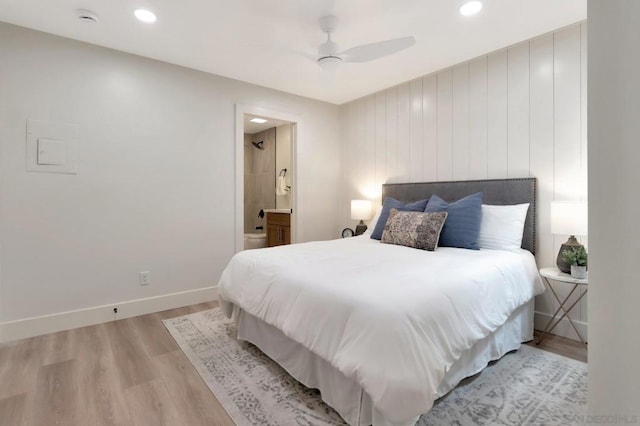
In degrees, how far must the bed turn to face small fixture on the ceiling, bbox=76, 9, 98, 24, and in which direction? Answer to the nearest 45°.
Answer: approximately 45° to its right

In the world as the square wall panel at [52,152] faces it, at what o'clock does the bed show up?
The bed is roughly at 11 o'clock from the square wall panel.

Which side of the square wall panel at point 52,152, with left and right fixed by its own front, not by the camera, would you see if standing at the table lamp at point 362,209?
left

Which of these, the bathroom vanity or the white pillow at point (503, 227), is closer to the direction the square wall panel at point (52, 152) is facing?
the white pillow

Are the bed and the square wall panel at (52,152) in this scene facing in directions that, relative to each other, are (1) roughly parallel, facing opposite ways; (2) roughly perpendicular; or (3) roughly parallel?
roughly perpendicular

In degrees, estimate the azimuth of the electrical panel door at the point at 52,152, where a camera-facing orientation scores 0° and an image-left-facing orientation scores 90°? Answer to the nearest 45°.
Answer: approximately 0°

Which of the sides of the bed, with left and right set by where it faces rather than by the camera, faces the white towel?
right
